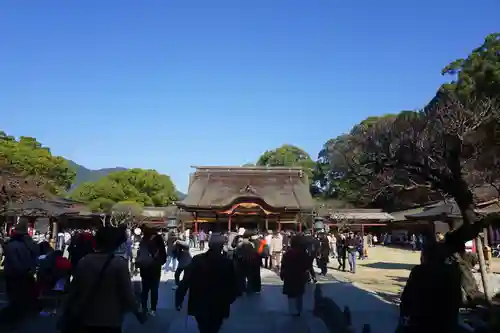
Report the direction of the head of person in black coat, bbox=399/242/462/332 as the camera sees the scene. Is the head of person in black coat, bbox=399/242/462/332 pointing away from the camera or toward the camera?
away from the camera

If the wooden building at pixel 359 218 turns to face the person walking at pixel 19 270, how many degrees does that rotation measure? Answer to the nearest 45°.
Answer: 0° — it already faces them

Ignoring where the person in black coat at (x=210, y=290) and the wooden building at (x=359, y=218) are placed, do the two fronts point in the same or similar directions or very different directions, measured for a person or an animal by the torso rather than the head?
very different directions

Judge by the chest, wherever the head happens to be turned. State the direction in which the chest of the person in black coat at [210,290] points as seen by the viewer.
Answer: away from the camera

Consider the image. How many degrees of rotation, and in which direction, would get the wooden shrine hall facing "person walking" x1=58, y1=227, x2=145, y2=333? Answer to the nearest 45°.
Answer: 0° — it already faces them

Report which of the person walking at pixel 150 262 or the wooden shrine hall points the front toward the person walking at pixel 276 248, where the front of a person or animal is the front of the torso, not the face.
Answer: the wooden shrine hall
